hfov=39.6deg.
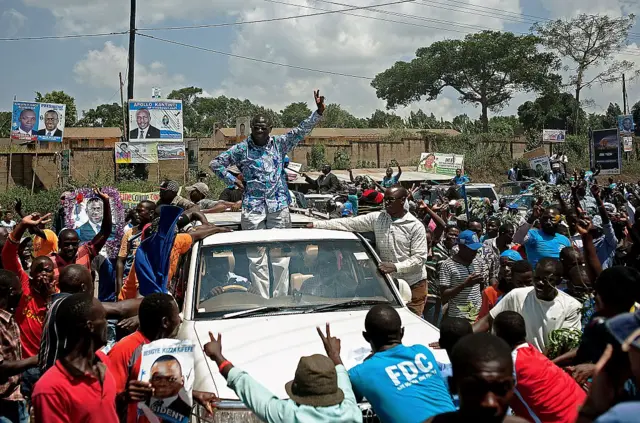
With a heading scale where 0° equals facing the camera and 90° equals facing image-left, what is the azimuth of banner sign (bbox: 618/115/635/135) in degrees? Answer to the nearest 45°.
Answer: approximately 0°

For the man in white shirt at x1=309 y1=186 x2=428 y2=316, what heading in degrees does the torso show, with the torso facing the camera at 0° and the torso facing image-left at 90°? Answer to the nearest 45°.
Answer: approximately 45°

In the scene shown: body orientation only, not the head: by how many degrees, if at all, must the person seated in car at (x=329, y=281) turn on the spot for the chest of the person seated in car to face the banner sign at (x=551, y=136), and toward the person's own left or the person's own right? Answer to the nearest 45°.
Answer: approximately 180°

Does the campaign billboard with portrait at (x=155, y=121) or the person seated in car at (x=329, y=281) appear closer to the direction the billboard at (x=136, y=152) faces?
the person seated in car

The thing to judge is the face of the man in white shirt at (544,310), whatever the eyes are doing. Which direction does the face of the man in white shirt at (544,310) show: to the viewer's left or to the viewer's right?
to the viewer's left
